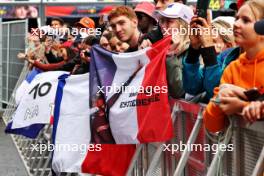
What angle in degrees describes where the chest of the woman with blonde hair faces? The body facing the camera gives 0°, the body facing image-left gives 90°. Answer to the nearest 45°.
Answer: approximately 45°
